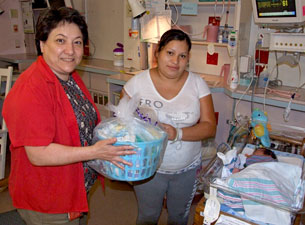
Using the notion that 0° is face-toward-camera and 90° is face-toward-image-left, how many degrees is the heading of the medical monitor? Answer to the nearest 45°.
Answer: approximately 0°

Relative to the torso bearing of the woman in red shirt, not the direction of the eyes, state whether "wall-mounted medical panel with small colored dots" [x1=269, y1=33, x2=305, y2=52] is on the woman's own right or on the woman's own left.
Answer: on the woman's own left

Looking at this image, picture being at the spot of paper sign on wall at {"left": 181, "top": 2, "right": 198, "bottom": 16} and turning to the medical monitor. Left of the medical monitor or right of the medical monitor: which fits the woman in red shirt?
right

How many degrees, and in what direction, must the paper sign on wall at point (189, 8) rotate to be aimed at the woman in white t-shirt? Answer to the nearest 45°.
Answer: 0° — it already faces them

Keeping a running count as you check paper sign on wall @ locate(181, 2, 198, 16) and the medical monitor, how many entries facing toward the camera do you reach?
2

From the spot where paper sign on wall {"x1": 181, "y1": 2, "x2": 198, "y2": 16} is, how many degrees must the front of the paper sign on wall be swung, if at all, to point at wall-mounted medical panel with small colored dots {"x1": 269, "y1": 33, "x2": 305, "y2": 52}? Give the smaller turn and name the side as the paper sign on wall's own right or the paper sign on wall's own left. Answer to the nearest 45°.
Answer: approximately 45° to the paper sign on wall's own left

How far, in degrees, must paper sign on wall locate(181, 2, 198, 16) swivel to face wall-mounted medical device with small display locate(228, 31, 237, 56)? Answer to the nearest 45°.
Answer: approximately 45° to its left

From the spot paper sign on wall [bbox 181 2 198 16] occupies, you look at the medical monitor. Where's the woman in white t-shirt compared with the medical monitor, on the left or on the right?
right

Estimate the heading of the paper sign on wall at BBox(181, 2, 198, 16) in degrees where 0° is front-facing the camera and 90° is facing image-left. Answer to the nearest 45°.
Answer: approximately 0°

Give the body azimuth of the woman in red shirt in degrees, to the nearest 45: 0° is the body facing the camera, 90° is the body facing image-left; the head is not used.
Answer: approximately 315°
